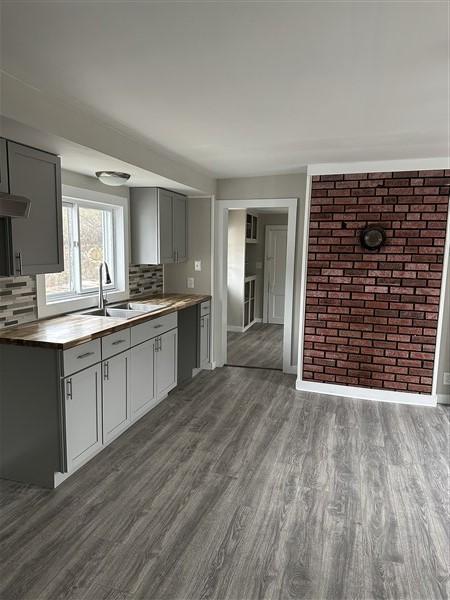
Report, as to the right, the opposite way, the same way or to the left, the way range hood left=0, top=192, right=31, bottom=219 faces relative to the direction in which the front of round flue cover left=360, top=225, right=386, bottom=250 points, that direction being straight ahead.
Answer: to the left

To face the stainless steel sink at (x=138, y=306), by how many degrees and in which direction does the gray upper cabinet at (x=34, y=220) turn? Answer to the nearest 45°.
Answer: approximately 90° to its left

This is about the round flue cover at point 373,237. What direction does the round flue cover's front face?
toward the camera

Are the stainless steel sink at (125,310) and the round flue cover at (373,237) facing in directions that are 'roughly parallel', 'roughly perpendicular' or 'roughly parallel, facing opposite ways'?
roughly perpendicular

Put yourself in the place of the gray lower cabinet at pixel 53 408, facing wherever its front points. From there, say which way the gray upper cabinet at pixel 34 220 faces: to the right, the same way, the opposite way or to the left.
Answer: the same way

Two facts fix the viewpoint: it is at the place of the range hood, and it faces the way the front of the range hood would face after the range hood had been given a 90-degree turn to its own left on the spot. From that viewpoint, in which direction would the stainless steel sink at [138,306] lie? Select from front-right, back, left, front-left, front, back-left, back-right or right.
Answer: front

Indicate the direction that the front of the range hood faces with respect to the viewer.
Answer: facing the viewer and to the right of the viewer

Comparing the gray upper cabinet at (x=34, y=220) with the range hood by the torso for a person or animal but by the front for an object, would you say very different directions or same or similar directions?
same or similar directions

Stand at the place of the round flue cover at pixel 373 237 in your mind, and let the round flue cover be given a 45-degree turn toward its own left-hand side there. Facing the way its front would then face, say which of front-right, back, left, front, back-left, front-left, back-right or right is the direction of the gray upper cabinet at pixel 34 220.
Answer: right

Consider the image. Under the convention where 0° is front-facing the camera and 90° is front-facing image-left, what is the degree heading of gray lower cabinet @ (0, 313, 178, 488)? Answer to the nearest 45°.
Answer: approximately 315°

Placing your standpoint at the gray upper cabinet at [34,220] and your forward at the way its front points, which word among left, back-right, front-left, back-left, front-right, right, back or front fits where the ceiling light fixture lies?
left

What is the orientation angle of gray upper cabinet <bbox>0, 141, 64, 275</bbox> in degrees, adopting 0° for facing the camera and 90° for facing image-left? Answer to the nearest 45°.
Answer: approximately 315°

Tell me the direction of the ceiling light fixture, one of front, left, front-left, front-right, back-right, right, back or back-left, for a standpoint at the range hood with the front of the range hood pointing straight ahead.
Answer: left

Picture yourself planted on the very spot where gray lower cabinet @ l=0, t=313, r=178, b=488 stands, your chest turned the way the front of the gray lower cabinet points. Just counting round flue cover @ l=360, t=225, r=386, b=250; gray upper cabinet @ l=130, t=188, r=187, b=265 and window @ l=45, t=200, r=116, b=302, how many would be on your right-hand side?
0

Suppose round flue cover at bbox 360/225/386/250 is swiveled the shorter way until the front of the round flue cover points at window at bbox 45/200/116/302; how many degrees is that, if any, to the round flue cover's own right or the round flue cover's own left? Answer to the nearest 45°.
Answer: approximately 45° to the round flue cover's own right
